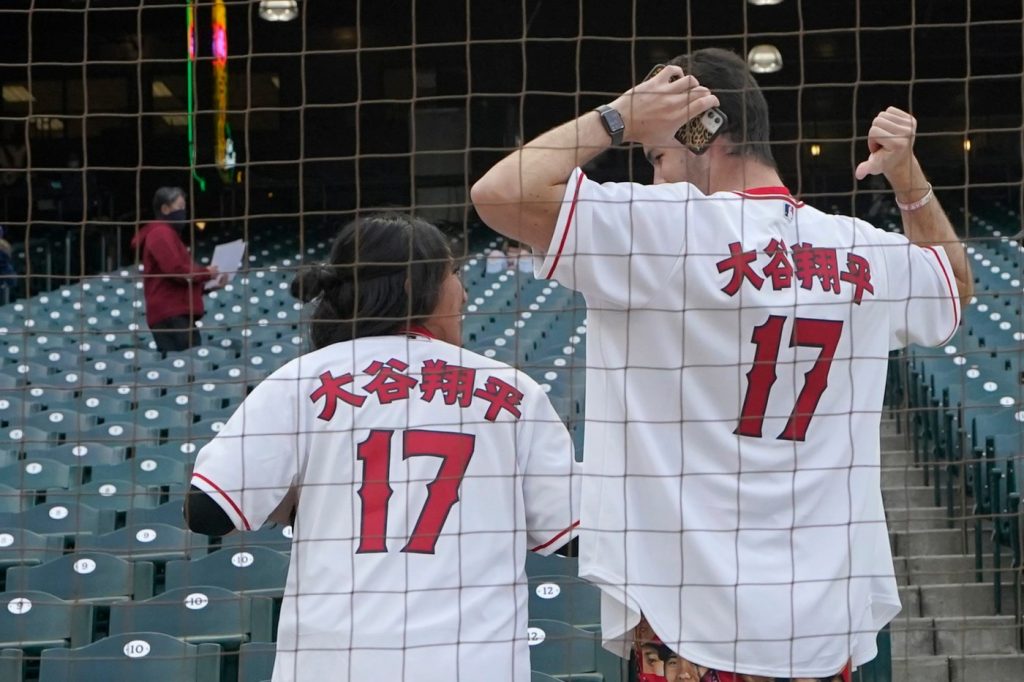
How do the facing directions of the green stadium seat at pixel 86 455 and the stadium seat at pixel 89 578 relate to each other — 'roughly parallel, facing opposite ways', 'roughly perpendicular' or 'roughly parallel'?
roughly parallel

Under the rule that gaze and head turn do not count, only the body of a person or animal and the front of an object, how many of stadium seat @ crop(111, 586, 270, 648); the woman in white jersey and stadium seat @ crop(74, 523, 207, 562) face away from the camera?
1

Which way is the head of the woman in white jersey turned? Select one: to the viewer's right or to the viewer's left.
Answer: to the viewer's right

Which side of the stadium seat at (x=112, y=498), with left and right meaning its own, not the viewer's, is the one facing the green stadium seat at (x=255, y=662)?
front

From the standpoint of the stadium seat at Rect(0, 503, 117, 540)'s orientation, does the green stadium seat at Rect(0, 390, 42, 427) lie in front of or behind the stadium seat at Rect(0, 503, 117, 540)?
behind

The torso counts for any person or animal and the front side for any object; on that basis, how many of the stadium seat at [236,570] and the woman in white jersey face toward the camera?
1

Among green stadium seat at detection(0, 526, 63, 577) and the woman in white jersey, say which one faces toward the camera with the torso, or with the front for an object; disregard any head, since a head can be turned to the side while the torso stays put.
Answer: the green stadium seat

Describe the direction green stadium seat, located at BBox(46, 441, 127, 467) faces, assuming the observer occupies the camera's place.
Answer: facing the viewer

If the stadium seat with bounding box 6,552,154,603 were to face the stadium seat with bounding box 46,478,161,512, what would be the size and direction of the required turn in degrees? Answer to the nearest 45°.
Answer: approximately 180°

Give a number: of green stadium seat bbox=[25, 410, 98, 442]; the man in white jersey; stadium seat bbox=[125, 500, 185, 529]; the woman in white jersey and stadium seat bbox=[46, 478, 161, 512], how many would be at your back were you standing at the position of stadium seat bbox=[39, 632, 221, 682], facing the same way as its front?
3

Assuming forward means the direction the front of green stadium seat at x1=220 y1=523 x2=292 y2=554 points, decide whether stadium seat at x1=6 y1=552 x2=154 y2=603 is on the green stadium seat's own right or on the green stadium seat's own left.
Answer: on the green stadium seat's own right

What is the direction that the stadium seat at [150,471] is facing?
toward the camera

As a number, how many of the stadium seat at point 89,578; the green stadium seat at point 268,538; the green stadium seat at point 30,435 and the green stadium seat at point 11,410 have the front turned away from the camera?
0

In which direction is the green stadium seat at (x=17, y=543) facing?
toward the camera

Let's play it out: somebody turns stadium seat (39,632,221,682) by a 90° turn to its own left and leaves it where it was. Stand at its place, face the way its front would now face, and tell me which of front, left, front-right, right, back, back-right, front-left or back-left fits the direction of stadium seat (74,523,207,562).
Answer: left

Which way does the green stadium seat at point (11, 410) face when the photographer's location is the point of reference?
facing the viewer

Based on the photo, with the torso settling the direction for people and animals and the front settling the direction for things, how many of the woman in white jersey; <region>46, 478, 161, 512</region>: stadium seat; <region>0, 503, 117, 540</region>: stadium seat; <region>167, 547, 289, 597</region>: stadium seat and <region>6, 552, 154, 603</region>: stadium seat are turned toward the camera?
4

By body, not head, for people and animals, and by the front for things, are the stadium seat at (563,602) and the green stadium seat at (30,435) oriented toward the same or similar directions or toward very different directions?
same or similar directions

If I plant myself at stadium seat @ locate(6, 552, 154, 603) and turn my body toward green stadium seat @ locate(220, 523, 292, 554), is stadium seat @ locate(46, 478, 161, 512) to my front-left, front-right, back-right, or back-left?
front-left

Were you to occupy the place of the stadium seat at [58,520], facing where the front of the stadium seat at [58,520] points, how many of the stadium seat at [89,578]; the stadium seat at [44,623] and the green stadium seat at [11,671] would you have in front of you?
3

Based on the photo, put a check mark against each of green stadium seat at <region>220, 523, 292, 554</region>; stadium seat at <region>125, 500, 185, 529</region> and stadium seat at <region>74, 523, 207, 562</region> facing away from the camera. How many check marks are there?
0
